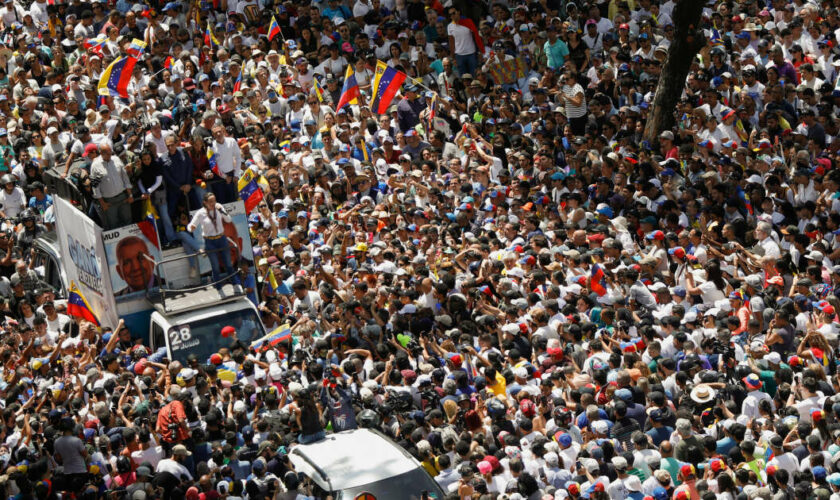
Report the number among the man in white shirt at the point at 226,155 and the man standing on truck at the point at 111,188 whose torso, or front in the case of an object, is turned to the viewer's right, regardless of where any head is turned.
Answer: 0

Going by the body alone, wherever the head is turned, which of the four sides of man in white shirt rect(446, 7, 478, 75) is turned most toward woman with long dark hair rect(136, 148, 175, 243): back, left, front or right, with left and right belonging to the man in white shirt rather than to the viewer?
front

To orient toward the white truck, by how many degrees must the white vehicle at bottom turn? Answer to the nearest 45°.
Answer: approximately 180°

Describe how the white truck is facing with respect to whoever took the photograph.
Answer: facing the viewer and to the right of the viewer

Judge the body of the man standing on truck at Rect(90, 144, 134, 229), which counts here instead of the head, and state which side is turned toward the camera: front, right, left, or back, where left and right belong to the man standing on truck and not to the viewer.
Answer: front

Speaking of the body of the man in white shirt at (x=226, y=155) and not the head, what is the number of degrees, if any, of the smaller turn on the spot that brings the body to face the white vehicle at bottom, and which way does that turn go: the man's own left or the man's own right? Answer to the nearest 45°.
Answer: approximately 45° to the man's own left

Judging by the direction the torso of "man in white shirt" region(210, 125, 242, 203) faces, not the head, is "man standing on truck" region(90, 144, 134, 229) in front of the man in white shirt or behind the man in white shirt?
in front

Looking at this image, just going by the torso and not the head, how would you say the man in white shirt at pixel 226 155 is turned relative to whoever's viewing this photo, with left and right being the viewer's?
facing the viewer and to the left of the viewer

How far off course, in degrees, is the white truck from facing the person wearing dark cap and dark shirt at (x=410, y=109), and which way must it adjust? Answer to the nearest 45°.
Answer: approximately 90° to its left

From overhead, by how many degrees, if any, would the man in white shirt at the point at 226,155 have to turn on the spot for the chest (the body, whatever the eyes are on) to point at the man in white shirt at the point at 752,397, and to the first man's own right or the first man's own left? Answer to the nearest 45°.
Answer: approximately 90° to the first man's own left

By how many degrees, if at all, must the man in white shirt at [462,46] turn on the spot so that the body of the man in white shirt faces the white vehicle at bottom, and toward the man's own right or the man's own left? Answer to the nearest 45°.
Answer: approximately 45° to the man's own left
